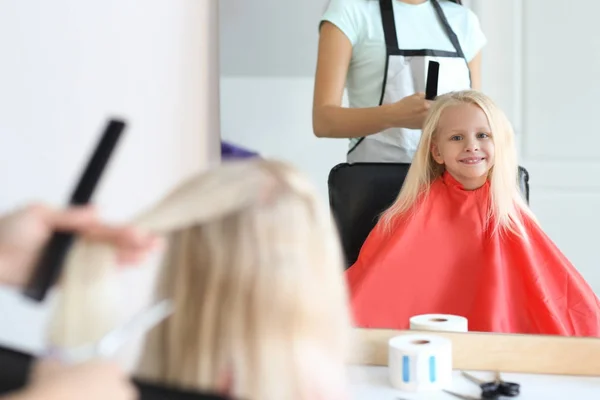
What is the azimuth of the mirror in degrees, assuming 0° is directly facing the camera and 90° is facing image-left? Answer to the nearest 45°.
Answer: approximately 0°
